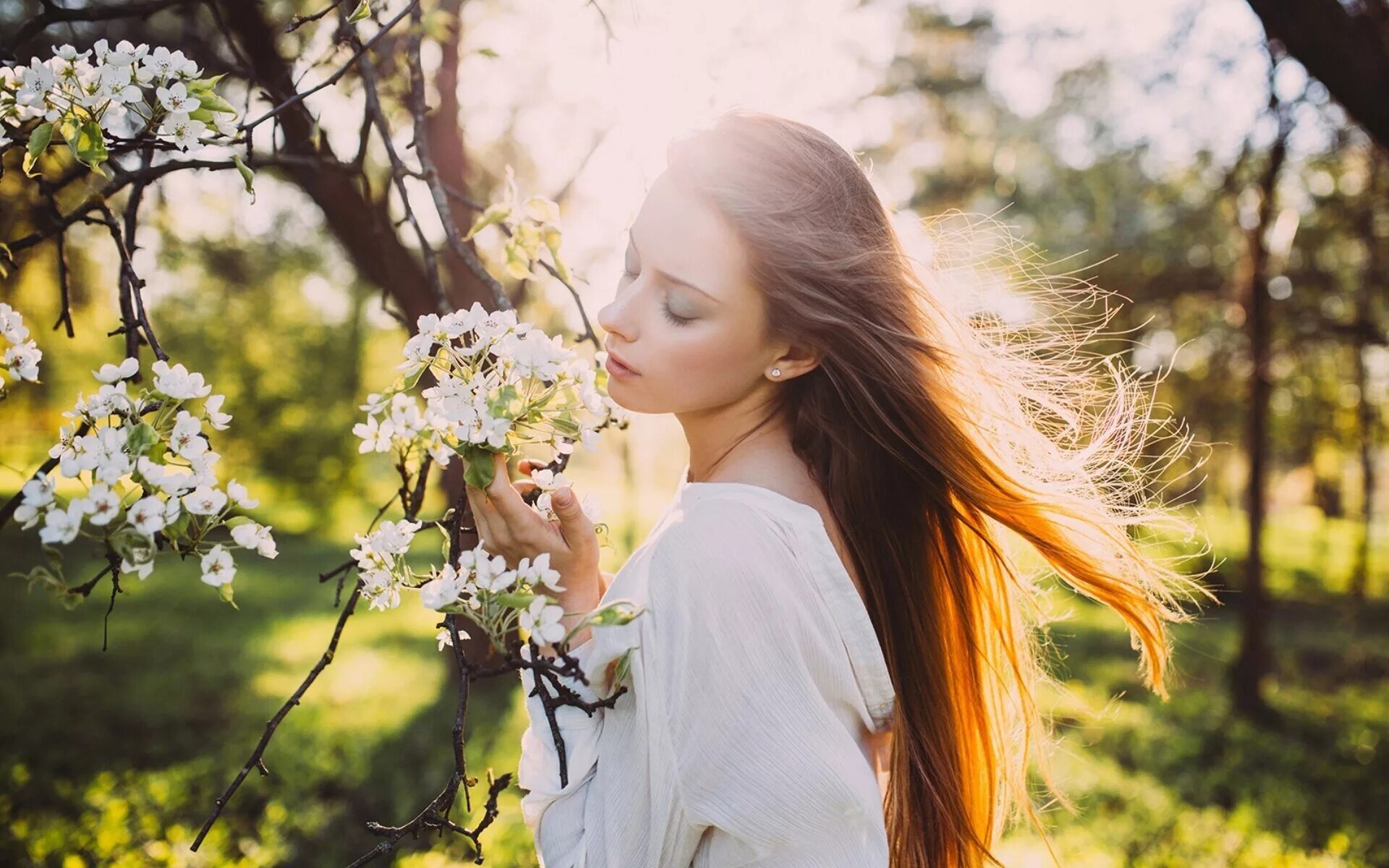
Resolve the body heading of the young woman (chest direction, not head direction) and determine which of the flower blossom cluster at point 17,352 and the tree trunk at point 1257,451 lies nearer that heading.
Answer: the flower blossom cluster

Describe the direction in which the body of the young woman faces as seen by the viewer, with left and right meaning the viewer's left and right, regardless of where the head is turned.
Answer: facing to the left of the viewer

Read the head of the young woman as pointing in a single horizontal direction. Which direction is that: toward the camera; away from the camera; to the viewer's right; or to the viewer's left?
to the viewer's left
